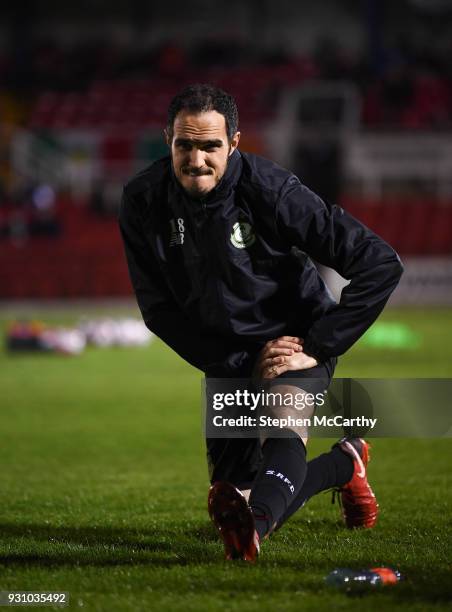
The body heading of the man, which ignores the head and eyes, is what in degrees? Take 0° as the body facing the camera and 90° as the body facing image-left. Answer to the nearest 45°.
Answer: approximately 0°
